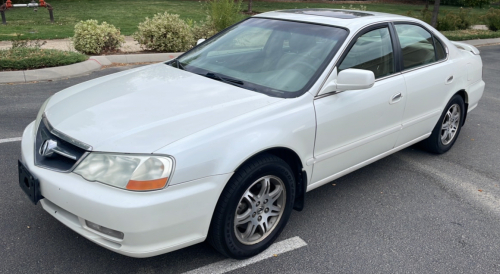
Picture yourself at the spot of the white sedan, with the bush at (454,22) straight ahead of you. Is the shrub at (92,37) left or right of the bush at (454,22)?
left

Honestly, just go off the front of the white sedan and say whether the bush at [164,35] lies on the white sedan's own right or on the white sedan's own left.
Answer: on the white sedan's own right

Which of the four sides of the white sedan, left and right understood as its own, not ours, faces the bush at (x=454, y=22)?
back

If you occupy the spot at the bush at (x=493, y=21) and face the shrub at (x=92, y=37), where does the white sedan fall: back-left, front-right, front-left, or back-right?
front-left

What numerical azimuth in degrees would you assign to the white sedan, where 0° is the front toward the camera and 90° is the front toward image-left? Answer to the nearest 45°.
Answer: approximately 45°

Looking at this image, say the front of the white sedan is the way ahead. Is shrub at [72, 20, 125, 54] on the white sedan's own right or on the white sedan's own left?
on the white sedan's own right
